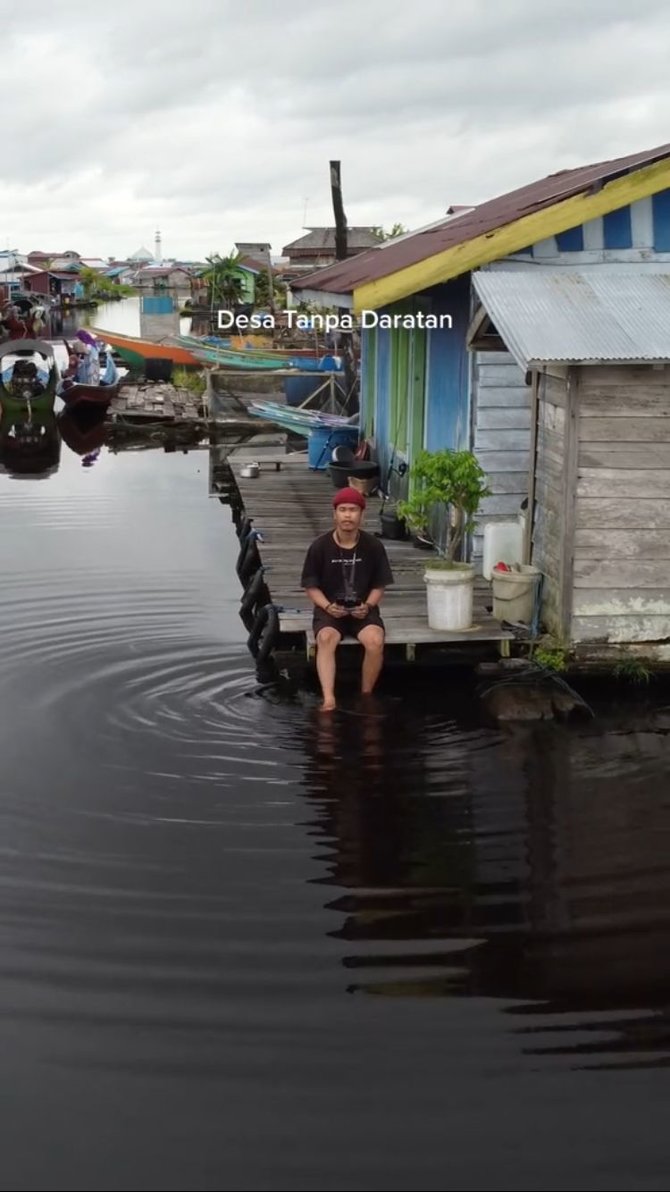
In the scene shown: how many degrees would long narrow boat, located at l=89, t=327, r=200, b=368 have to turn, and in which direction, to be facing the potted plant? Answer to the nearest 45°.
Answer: approximately 90° to its left

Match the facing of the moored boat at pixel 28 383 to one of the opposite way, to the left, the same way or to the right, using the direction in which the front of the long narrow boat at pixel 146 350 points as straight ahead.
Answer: to the left

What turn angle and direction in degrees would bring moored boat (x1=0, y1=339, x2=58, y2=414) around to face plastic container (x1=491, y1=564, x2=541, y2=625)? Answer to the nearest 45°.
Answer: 0° — it already faces it

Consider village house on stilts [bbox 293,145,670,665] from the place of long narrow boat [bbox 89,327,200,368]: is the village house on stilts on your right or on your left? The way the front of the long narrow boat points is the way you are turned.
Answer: on your left

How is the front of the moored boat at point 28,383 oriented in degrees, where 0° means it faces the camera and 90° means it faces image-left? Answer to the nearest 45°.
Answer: approximately 0°

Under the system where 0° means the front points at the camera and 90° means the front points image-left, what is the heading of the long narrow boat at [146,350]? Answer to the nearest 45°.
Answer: approximately 90°

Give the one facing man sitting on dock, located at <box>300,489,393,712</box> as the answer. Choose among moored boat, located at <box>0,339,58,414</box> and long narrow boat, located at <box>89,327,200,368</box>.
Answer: the moored boat

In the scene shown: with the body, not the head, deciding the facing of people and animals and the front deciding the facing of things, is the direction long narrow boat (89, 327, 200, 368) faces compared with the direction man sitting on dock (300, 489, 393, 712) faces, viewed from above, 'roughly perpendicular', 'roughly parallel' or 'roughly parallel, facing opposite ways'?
roughly perpendicular

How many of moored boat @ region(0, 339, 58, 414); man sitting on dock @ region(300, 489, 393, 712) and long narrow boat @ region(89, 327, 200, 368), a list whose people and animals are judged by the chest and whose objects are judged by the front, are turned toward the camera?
2
